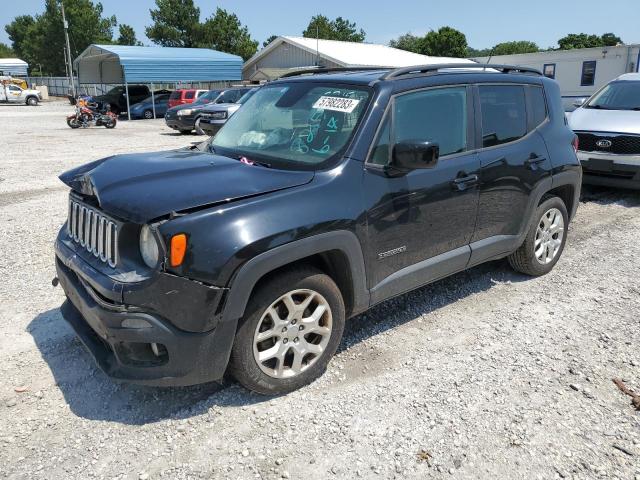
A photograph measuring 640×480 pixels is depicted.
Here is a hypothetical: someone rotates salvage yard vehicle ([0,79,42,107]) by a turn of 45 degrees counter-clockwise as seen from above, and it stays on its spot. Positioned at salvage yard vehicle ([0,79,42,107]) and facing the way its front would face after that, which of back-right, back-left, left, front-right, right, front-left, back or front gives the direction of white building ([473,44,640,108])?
right

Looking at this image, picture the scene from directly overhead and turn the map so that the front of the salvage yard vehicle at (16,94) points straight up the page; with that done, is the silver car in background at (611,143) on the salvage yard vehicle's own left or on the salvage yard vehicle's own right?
on the salvage yard vehicle's own right

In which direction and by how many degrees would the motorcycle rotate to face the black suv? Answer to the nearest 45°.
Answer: approximately 90° to its left

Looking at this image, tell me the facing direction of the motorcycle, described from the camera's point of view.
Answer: facing to the left of the viewer

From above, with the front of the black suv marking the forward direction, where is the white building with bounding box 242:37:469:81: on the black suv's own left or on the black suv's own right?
on the black suv's own right

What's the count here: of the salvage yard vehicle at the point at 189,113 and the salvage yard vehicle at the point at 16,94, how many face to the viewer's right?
1

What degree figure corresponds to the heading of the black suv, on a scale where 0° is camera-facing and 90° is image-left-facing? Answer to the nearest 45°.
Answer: approximately 45°

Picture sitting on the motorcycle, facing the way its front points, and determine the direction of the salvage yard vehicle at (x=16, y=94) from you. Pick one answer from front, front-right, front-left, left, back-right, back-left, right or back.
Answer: right

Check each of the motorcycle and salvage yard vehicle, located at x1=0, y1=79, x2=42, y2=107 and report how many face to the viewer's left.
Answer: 1

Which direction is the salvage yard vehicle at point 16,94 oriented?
to the viewer's right

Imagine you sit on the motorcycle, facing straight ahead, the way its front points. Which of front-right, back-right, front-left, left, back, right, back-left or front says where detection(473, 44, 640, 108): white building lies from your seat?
back

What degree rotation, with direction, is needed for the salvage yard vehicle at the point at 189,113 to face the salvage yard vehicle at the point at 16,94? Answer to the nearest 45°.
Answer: approximately 90° to its right
